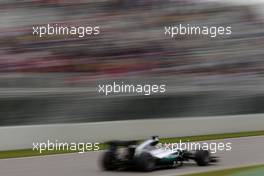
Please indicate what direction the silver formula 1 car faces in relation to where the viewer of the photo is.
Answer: facing away from the viewer and to the right of the viewer
